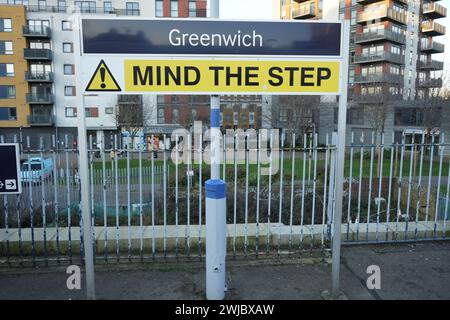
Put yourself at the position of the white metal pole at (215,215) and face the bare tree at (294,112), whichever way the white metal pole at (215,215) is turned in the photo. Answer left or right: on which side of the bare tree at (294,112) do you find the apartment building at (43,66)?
left

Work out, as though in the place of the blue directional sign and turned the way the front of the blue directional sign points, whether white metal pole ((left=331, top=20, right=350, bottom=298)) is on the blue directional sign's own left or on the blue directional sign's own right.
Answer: on the blue directional sign's own left

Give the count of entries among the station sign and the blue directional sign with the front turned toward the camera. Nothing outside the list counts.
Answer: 2

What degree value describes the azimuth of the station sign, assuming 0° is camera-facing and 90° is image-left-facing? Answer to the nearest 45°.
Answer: approximately 0°

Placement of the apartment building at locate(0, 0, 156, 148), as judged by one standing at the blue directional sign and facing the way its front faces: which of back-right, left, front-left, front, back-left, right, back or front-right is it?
back

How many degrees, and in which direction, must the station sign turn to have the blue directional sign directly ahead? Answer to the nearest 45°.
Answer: approximately 90° to its right

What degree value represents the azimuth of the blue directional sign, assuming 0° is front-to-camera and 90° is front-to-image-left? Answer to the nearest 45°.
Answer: approximately 0°

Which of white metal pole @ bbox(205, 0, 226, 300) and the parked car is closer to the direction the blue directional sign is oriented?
the white metal pole

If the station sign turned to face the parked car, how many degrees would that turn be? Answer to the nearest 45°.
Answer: approximately 135° to its right

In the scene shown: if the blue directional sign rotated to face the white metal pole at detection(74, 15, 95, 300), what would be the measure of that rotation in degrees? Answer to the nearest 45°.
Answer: approximately 45° to its left
